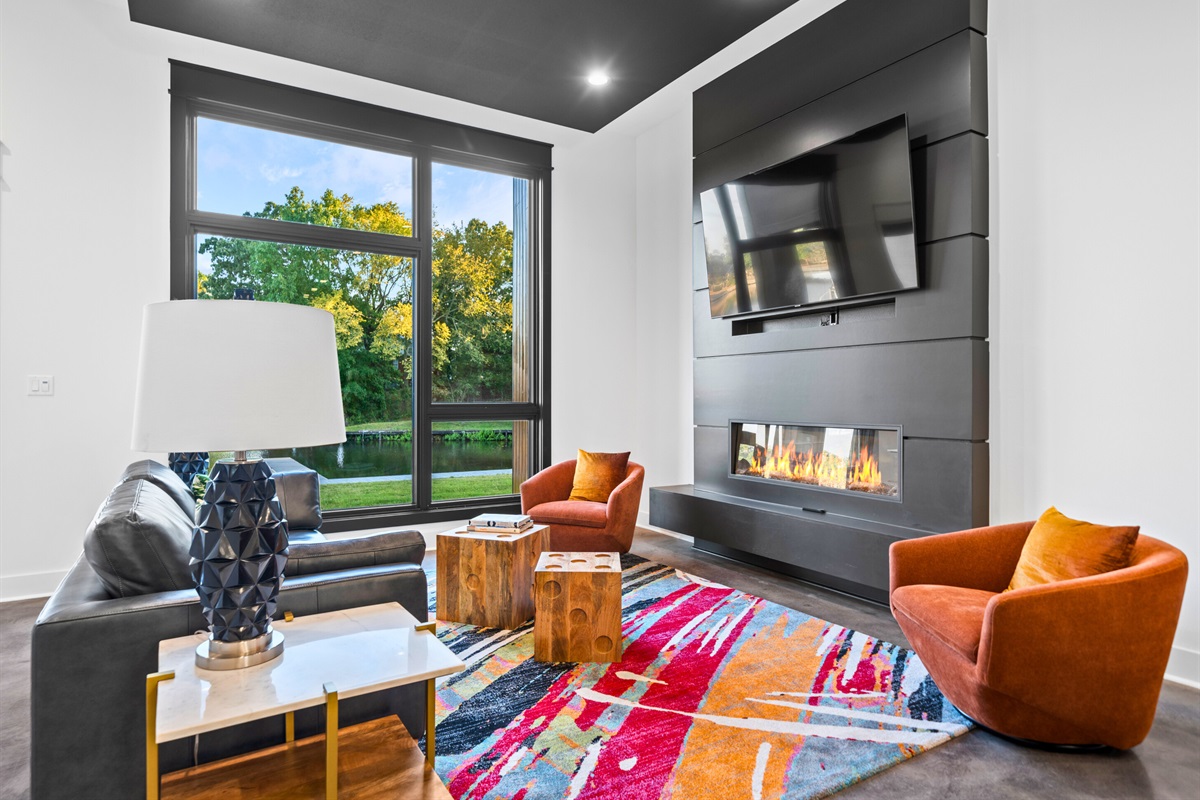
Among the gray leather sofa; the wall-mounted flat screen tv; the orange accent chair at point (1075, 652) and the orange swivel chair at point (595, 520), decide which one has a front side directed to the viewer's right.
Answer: the gray leather sofa

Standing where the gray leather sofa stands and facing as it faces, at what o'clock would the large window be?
The large window is roughly at 10 o'clock from the gray leather sofa.

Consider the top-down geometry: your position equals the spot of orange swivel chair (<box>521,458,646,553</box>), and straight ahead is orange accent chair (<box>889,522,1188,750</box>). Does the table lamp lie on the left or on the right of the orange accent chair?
right

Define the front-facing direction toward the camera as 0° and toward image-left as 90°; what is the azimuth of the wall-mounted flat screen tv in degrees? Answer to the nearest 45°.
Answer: approximately 45°

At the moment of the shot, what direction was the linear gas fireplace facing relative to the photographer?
facing the viewer and to the left of the viewer

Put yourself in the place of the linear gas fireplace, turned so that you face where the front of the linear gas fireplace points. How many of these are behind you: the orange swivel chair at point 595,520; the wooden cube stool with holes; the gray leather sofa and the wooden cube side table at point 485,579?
0

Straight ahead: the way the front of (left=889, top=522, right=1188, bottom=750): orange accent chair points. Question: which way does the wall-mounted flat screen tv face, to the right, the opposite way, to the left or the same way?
the same way

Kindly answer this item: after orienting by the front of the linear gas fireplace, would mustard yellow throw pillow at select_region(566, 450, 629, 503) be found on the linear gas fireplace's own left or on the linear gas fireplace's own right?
on the linear gas fireplace's own right

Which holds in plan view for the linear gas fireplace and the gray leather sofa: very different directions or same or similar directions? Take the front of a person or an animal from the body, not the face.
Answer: very different directions

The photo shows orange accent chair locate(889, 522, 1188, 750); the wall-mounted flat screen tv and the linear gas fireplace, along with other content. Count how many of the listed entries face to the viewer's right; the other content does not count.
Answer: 0

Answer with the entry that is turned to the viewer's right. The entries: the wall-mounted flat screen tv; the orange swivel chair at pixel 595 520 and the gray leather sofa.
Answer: the gray leather sofa

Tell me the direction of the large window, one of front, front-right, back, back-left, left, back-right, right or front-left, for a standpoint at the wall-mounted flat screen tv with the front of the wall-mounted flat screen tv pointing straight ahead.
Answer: front-right

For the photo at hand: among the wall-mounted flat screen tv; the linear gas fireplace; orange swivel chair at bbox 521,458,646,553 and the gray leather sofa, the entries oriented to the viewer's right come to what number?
1

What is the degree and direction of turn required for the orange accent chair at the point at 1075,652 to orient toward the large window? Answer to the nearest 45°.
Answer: approximately 45° to its right

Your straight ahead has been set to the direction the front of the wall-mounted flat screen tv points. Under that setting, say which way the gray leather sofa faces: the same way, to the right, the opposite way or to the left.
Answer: the opposite way

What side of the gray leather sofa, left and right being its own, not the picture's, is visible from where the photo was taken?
right

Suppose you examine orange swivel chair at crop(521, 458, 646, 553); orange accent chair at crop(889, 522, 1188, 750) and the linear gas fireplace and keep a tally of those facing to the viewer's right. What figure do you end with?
0
